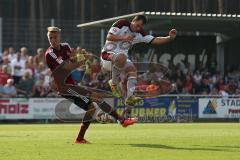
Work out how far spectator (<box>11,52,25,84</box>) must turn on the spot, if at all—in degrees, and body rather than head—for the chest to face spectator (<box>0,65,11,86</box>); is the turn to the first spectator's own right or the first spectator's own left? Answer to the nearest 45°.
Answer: approximately 45° to the first spectator's own right

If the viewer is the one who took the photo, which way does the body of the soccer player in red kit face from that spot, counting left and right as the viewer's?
facing the viewer and to the right of the viewer

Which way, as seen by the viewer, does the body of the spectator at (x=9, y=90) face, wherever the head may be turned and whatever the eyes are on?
toward the camera

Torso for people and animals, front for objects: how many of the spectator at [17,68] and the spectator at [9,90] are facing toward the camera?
2

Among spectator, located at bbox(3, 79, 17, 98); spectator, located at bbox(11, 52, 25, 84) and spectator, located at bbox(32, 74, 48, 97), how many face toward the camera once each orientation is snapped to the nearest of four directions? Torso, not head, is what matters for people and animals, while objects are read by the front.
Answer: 3

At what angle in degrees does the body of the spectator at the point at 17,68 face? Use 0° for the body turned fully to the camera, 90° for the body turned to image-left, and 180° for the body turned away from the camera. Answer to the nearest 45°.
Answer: approximately 0°

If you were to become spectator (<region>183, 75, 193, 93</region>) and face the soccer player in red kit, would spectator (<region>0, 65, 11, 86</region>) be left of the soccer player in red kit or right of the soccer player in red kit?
right

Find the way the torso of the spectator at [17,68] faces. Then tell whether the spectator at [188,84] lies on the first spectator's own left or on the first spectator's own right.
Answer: on the first spectator's own left

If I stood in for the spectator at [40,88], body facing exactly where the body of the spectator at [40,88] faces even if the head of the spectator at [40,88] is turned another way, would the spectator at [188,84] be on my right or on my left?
on my left
